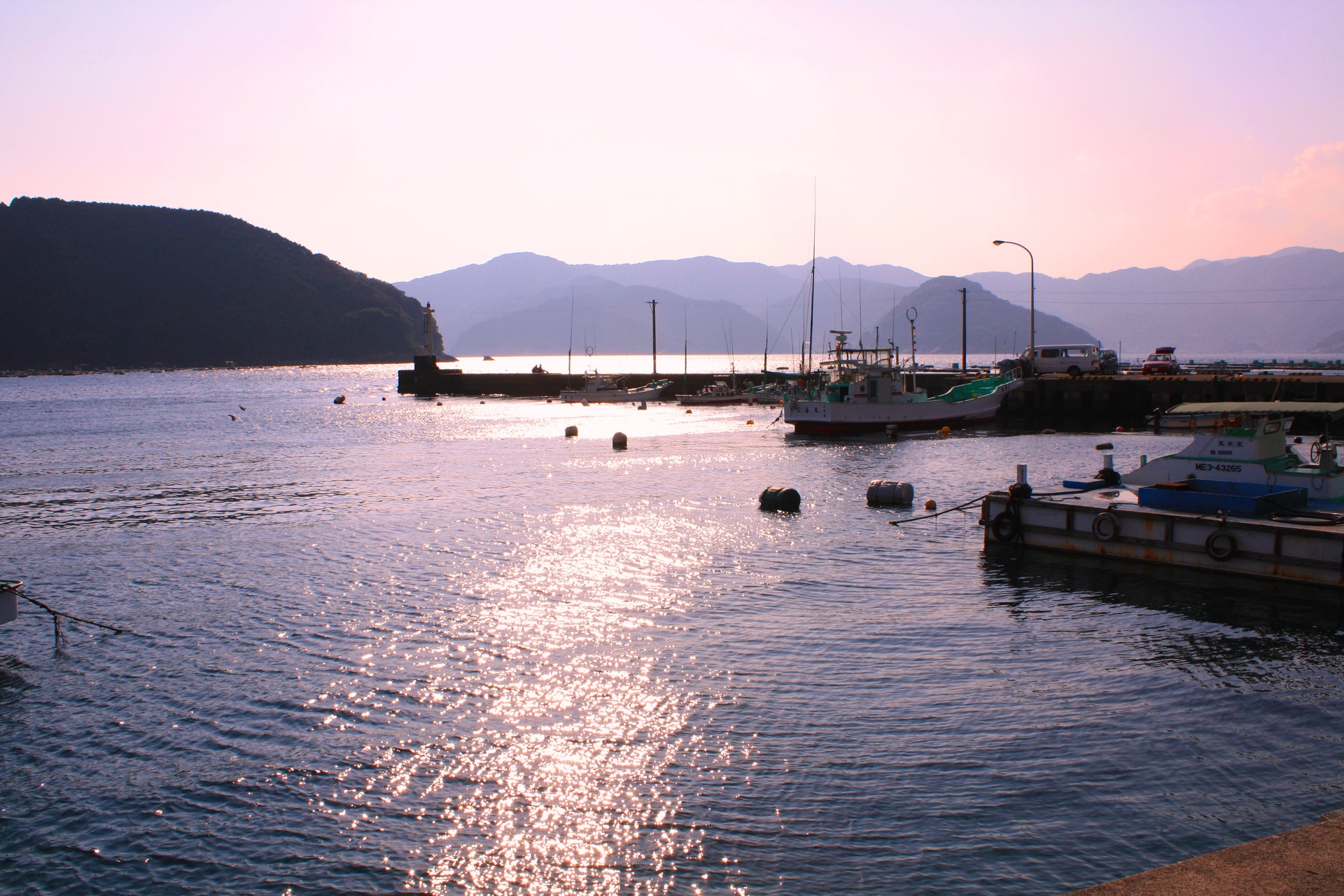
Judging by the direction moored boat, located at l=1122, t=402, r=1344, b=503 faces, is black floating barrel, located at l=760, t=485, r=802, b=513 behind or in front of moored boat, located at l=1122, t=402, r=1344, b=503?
in front

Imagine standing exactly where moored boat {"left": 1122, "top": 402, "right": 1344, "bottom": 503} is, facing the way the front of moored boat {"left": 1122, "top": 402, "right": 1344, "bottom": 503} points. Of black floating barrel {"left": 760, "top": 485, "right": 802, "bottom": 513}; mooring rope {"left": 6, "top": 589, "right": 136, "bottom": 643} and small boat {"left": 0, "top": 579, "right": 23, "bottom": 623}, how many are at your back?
0

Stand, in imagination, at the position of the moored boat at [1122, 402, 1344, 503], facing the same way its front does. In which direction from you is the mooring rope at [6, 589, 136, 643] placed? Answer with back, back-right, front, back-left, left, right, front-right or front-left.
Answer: front-left

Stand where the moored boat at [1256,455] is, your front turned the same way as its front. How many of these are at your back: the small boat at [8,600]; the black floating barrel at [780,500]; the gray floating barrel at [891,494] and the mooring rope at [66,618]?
0

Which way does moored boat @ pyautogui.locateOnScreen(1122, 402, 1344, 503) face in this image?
to the viewer's left

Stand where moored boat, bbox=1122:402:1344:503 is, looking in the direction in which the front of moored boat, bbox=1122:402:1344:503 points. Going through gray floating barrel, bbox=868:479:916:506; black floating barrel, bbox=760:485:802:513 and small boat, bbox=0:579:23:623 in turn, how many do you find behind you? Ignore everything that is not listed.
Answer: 0

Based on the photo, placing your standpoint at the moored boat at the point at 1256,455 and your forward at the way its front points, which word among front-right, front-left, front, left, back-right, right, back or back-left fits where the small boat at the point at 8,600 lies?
front-left
